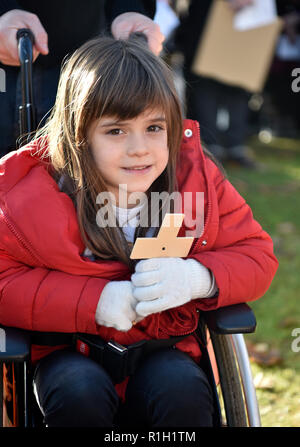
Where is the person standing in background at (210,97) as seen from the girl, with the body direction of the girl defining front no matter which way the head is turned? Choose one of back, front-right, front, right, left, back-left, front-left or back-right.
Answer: back

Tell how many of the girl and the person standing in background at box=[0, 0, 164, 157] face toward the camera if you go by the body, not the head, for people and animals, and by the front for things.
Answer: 2

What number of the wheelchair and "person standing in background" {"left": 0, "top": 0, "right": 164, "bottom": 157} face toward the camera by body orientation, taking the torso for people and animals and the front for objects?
2

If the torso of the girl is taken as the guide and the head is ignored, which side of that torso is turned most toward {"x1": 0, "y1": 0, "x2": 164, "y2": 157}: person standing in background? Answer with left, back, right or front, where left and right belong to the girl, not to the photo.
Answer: back

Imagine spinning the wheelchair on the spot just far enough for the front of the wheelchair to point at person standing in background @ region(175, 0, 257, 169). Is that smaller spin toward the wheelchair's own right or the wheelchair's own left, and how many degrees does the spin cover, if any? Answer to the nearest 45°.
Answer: approximately 180°

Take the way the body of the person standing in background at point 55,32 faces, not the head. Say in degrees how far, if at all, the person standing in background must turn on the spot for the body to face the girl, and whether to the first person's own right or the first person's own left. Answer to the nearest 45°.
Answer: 0° — they already face them

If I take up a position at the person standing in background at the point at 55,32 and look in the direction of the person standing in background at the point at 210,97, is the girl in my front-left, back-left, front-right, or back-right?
back-right
